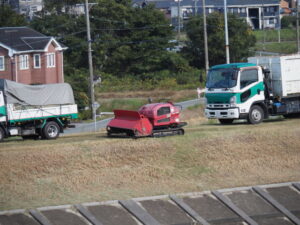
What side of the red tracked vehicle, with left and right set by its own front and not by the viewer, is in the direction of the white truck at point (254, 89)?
back

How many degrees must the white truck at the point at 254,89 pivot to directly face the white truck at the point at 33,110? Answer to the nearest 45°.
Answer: approximately 45° to its right

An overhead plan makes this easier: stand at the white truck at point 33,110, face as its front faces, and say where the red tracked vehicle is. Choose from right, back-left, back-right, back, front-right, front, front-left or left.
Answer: back-left

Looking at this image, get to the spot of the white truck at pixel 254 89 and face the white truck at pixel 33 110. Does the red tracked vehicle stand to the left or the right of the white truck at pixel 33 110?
left

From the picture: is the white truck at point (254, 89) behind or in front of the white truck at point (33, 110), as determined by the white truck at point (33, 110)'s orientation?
behind

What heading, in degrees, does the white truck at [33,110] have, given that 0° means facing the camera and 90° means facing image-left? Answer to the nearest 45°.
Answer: approximately 90°

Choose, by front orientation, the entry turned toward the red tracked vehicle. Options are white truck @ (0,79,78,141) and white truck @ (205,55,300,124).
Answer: white truck @ (205,55,300,124)
